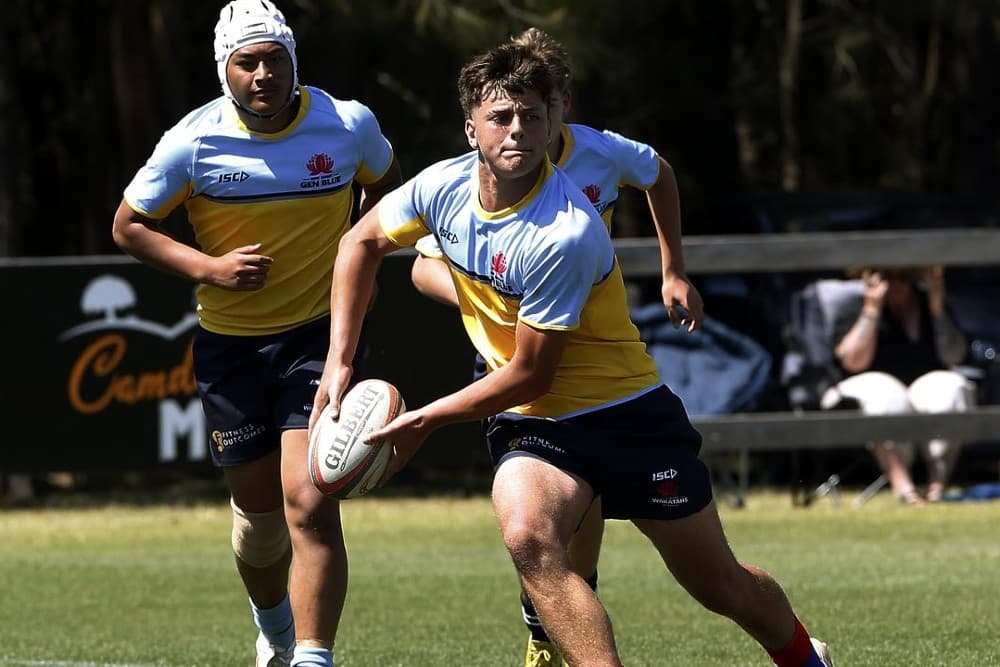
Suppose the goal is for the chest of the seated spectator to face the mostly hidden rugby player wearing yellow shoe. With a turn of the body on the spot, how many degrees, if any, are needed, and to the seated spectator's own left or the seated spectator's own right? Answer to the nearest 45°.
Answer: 0° — they already face them

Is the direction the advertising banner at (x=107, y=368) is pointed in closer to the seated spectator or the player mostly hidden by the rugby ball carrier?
the player mostly hidden by the rugby ball carrier

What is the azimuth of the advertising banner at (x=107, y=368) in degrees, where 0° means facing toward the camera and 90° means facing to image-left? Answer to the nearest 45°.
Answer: approximately 0°

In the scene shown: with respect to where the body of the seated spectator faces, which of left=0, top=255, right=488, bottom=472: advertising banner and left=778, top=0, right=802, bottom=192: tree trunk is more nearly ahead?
the advertising banner

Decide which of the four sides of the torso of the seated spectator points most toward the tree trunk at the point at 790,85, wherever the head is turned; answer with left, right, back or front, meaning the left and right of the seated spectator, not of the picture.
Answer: back

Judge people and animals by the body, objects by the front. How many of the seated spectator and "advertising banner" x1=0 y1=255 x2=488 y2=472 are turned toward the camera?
2

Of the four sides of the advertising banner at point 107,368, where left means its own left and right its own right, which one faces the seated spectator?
left

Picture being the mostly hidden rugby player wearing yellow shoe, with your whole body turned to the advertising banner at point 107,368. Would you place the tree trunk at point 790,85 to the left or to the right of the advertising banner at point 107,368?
right

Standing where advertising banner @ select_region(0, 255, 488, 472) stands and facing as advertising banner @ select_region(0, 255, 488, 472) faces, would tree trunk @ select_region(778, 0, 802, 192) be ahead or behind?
behind

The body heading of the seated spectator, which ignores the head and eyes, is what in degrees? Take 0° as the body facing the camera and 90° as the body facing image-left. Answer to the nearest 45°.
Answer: approximately 0°

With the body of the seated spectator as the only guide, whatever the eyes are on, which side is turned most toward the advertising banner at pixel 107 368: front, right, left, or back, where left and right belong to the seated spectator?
right
